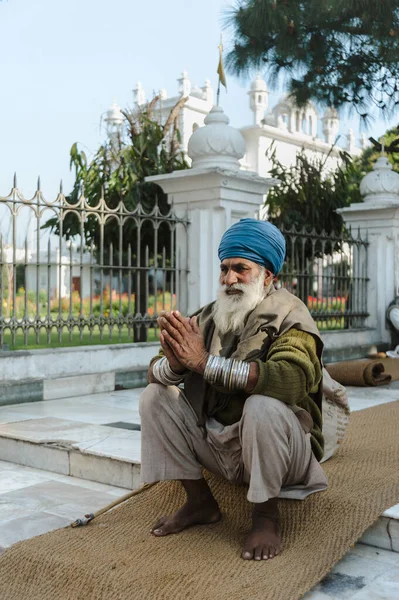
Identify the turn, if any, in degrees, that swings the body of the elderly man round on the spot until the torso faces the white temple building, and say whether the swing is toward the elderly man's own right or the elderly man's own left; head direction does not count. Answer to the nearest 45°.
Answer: approximately 135° to the elderly man's own right

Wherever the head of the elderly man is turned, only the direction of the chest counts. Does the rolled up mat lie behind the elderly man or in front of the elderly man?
behind

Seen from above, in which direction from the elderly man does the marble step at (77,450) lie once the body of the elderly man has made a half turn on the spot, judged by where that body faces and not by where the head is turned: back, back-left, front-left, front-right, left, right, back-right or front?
left

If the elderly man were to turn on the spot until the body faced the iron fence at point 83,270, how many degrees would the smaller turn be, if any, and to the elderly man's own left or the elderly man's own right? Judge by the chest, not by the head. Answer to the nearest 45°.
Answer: approximately 135° to the elderly man's own right

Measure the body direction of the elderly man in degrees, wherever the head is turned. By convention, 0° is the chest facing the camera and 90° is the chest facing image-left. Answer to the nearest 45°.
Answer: approximately 45°

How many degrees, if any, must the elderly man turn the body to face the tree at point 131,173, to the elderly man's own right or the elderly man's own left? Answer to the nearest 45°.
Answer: approximately 135° to the elderly man's own right

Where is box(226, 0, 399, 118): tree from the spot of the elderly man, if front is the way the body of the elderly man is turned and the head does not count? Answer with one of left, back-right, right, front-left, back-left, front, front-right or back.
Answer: back-right

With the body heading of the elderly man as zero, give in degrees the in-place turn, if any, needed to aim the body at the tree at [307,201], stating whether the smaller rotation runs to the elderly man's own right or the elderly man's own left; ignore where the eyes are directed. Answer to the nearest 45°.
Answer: approximately 135° to the elderly man's own right

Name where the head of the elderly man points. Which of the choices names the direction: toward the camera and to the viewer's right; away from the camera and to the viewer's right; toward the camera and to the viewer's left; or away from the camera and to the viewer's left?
toward the camera and to the viewer's left
